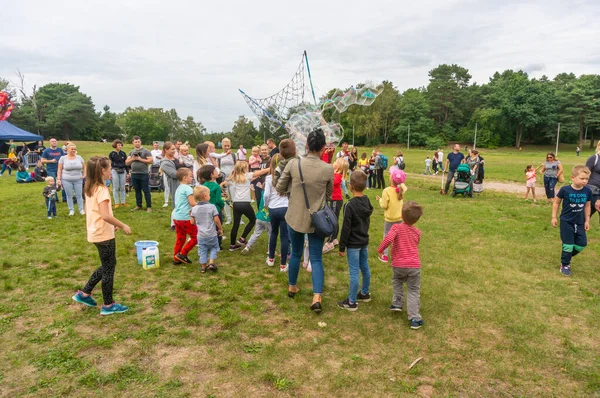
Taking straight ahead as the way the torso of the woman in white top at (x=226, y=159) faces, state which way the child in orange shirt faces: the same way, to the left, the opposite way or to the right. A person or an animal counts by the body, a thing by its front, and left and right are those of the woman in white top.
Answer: to the left

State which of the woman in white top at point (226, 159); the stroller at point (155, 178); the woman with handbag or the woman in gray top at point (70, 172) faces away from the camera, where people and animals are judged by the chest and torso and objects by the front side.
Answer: the woman with handbag

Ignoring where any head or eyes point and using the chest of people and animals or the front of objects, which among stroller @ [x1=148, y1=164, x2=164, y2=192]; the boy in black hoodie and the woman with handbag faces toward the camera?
the stroller

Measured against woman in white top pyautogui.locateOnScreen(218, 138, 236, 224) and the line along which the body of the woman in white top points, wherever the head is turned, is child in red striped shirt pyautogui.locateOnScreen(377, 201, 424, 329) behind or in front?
in front

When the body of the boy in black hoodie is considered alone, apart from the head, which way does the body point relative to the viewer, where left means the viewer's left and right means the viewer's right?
facing away from the viewer and to the left of the viewer

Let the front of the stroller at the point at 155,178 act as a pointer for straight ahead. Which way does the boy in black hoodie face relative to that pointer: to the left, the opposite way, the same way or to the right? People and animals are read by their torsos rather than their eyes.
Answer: the opposite way

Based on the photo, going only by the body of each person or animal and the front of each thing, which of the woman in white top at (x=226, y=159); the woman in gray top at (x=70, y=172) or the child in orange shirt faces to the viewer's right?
the child in orange shirt

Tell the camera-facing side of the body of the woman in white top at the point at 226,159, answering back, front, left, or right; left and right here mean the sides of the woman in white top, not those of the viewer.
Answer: front

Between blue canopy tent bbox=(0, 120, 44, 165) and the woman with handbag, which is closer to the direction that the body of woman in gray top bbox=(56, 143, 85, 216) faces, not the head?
the woman with handbag

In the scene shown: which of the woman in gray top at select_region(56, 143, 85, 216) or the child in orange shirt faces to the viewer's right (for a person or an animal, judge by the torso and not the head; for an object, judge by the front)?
the child in orange shirt

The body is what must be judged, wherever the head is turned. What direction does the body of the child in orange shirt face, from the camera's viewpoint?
to the viewer's right

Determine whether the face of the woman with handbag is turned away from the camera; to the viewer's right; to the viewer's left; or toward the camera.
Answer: away from the camera

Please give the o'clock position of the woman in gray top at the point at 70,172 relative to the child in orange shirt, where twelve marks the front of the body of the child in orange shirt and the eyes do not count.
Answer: The woman in gray top is roughly at 9 o'clock from the child in orange shirt.

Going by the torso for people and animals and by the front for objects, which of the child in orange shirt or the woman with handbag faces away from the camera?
the woman with handbag

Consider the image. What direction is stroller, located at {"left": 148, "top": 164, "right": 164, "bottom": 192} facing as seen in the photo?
toward the camera

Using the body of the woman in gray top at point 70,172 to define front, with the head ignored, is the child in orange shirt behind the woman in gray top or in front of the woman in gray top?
in front

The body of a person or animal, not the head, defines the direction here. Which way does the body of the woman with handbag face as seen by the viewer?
away from the camera
